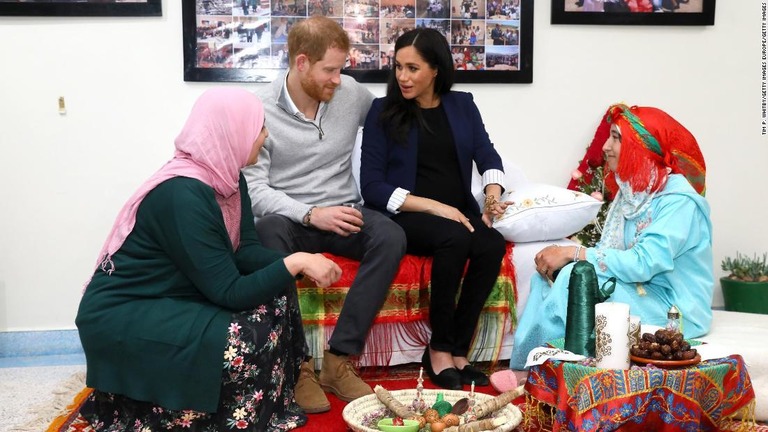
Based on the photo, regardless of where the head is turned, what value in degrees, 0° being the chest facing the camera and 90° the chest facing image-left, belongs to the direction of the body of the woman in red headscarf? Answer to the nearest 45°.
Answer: approximately 90°

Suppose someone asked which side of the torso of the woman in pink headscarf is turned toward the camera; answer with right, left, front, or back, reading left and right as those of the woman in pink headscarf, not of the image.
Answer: right

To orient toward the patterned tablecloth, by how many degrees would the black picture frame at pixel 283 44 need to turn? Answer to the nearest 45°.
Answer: approximately 45° to its left

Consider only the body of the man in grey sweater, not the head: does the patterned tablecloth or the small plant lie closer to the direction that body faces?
the patterned tablecloth

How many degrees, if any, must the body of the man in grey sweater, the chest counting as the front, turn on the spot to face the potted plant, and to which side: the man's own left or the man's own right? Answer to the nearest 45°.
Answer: approximately 45° to the man's own left

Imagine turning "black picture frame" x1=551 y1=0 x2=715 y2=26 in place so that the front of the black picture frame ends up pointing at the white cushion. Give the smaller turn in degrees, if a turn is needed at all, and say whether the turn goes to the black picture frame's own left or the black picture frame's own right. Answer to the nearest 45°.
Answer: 0° — it already faces it

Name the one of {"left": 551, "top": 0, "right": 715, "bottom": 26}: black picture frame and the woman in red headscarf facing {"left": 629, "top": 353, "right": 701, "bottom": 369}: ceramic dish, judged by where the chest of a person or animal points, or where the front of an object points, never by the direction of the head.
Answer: the black picture frame

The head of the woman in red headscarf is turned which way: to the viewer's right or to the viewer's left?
to the viewer's left

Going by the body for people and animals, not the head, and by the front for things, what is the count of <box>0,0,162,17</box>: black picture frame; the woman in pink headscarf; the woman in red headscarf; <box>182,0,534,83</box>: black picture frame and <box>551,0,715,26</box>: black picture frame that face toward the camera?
3

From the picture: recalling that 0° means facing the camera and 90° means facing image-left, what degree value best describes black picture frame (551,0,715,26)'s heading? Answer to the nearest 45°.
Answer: approximately 0°

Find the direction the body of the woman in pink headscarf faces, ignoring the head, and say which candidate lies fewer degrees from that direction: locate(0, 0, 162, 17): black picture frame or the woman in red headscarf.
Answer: the woman in red headscarf
